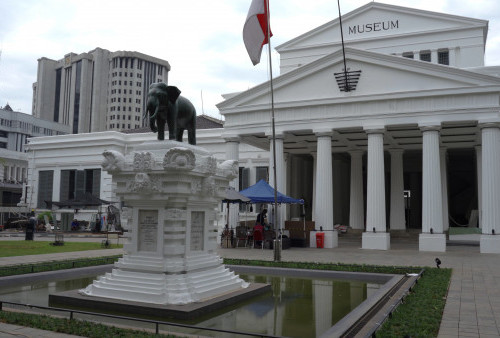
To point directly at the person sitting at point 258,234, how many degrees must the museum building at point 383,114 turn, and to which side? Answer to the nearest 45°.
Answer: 0° — it already faces them

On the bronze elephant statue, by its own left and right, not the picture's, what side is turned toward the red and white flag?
back

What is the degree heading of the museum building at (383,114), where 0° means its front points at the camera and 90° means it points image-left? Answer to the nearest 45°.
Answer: approximately 45°

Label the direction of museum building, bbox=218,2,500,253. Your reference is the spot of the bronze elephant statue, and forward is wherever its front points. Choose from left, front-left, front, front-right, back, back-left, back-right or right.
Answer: back

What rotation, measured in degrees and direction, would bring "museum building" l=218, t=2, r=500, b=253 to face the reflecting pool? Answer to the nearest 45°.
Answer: approximately 45° to its left
